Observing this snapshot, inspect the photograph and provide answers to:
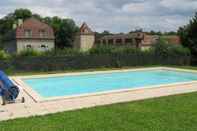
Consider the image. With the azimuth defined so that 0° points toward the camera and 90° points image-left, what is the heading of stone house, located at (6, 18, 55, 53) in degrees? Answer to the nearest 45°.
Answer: approximately 0°

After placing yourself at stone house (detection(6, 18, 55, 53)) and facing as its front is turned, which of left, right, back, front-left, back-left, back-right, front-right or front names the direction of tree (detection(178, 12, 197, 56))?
front-left

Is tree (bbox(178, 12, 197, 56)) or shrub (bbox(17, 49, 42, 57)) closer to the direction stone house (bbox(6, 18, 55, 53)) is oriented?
the shrub

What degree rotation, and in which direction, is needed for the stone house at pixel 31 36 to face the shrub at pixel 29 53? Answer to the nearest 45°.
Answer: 0° — it already faces it
